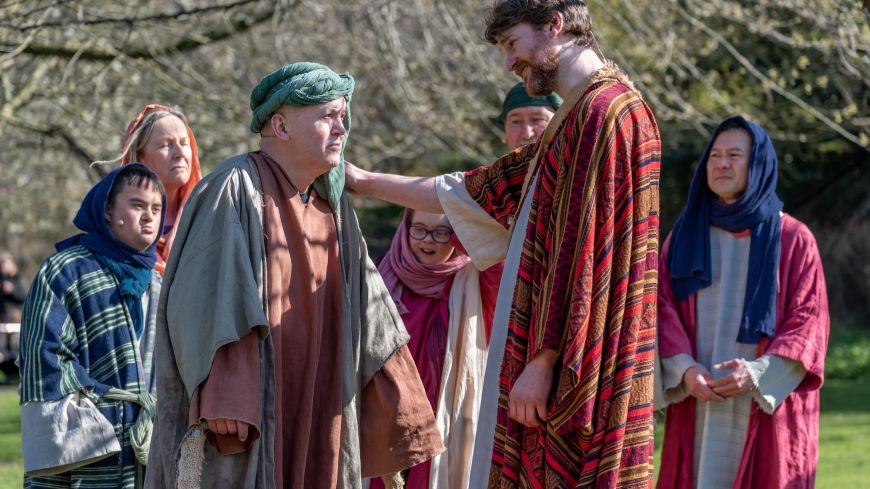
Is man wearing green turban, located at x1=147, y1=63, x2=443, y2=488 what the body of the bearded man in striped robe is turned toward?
yes

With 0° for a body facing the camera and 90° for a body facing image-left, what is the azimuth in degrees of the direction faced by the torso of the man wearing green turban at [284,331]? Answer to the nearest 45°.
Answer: approximately 315°

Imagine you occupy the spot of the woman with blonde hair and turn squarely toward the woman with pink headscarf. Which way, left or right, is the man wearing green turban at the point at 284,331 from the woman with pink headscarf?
right

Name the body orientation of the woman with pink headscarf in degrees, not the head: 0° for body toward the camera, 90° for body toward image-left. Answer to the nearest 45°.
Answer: approximately 0°

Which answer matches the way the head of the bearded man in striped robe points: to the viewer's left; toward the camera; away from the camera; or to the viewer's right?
to the viewer's left

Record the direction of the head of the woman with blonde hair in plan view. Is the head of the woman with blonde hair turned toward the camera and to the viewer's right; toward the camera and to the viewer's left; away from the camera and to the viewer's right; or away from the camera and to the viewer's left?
toward the camera and to the viewer's right

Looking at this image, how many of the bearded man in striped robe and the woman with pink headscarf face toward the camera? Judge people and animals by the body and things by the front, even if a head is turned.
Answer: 1

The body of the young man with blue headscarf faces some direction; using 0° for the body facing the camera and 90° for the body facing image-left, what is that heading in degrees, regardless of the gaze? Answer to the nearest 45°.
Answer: approximately 315°

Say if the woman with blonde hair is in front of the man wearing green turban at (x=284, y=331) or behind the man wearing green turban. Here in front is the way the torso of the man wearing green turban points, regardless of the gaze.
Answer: behind

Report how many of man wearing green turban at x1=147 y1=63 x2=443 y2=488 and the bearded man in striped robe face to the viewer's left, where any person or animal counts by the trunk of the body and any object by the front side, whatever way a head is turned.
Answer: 1

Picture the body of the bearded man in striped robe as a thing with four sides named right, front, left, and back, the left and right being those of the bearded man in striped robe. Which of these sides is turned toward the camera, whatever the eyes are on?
left

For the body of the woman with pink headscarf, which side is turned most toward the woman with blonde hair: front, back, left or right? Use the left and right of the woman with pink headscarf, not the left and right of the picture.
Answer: right
